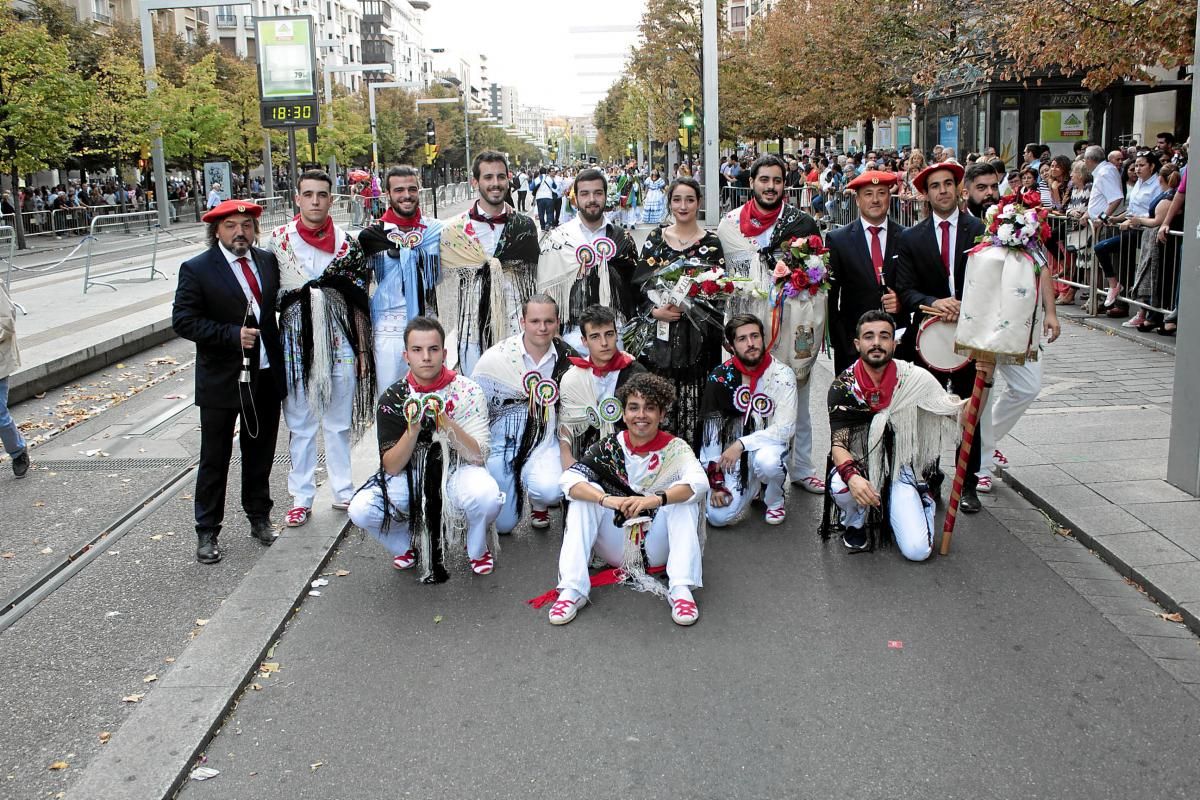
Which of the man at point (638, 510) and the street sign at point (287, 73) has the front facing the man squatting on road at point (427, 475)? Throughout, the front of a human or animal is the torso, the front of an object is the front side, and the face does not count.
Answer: the street sign

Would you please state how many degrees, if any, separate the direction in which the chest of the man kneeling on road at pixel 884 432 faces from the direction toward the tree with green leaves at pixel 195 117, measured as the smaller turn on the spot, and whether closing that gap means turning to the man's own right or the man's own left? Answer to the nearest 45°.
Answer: approximately 135° to the man's own right

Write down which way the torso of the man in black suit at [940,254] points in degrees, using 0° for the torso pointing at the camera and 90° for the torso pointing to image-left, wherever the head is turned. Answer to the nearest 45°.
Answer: approximately 0°

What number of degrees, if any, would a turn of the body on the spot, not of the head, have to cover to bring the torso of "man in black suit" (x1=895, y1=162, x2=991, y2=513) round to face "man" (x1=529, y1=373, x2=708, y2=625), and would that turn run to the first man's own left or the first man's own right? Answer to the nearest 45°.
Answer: approximately 45° to the first man's own right

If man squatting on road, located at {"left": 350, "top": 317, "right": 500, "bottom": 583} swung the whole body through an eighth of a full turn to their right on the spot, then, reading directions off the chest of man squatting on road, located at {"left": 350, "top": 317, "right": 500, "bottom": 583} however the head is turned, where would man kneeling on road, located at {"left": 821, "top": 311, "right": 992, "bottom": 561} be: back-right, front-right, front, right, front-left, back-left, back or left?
back-left

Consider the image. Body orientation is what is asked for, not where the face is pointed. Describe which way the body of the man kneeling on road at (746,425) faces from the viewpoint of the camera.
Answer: toward the camera

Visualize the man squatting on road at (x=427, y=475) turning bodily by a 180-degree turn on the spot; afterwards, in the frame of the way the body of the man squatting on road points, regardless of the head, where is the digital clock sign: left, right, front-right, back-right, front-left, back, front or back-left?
front

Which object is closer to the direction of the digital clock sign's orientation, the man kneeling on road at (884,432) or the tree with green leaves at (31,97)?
the man kneeling on road
